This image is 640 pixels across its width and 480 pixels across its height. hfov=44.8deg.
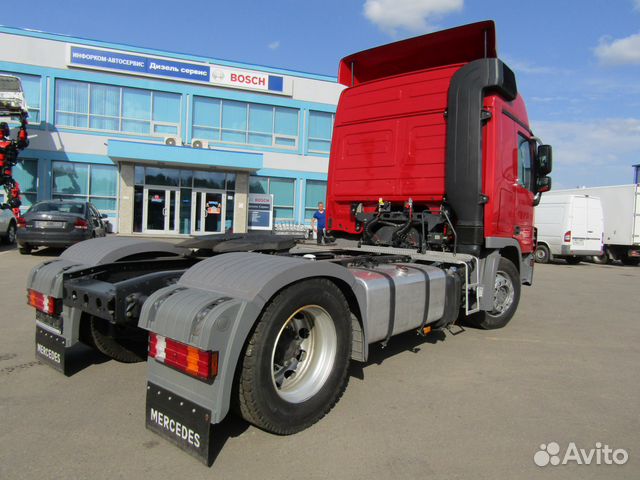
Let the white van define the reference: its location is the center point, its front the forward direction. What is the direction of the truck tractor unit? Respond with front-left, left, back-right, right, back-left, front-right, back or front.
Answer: back-left

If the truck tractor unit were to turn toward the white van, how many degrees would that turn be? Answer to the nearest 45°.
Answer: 0° — it already faces it

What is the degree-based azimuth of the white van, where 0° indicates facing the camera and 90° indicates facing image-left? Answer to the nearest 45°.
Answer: approximately 135°

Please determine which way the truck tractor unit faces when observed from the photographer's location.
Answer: facing away from the viewer and to the right of the viewer

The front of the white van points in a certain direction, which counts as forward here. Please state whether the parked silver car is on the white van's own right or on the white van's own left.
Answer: on the white van's own left

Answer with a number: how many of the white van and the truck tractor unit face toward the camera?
0

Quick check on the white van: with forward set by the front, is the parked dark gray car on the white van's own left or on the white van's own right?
on the white van's own left

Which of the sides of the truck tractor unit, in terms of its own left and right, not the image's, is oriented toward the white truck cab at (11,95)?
left
